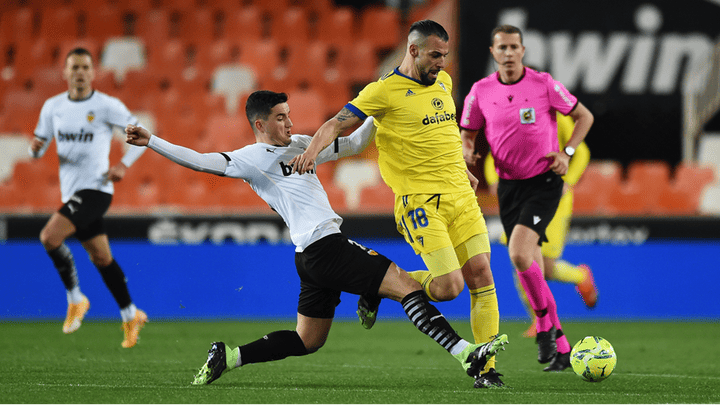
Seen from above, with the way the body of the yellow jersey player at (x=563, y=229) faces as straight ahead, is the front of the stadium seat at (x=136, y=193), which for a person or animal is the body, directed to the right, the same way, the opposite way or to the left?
to the left

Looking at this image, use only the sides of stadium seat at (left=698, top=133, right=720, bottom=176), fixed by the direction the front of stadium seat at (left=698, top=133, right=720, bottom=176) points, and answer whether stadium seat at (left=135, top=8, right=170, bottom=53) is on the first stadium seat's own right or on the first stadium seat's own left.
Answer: on the first stadium seat's own right

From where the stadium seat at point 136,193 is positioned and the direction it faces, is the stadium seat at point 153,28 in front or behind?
behind

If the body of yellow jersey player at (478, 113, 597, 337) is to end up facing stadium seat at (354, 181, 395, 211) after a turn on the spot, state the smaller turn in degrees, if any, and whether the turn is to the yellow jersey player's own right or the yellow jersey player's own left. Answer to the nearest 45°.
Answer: approximately 90° to the yellow jersey player's own right

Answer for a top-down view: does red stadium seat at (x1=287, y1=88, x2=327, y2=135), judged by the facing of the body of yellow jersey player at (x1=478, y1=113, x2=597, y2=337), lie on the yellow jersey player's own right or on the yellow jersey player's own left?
on the yellow jersey player's own right

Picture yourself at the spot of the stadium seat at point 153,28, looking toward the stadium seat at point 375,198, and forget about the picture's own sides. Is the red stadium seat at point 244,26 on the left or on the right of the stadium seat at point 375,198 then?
left

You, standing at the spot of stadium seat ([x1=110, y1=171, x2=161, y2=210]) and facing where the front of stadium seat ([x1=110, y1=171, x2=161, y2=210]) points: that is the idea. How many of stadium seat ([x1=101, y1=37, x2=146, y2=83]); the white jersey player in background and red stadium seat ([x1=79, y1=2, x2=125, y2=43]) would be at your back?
2

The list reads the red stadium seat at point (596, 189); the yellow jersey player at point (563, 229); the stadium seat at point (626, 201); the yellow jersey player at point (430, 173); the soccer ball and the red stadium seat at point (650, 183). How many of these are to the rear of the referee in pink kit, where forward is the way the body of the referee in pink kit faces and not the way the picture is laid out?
4

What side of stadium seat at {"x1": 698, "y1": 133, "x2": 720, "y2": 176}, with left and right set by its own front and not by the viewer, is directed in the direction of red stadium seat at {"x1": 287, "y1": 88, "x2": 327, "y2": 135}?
right

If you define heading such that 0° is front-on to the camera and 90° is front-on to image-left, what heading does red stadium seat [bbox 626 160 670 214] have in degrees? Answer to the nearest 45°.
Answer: approximately 0°

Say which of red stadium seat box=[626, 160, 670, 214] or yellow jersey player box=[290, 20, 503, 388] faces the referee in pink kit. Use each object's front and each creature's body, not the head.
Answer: the red stadium seat

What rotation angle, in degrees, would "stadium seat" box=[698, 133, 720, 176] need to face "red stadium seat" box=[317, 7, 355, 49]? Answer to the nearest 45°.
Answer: approximately 90° to its right

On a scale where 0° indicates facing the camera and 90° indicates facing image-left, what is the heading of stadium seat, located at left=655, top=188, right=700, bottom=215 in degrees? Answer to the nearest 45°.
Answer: approximately 0°
